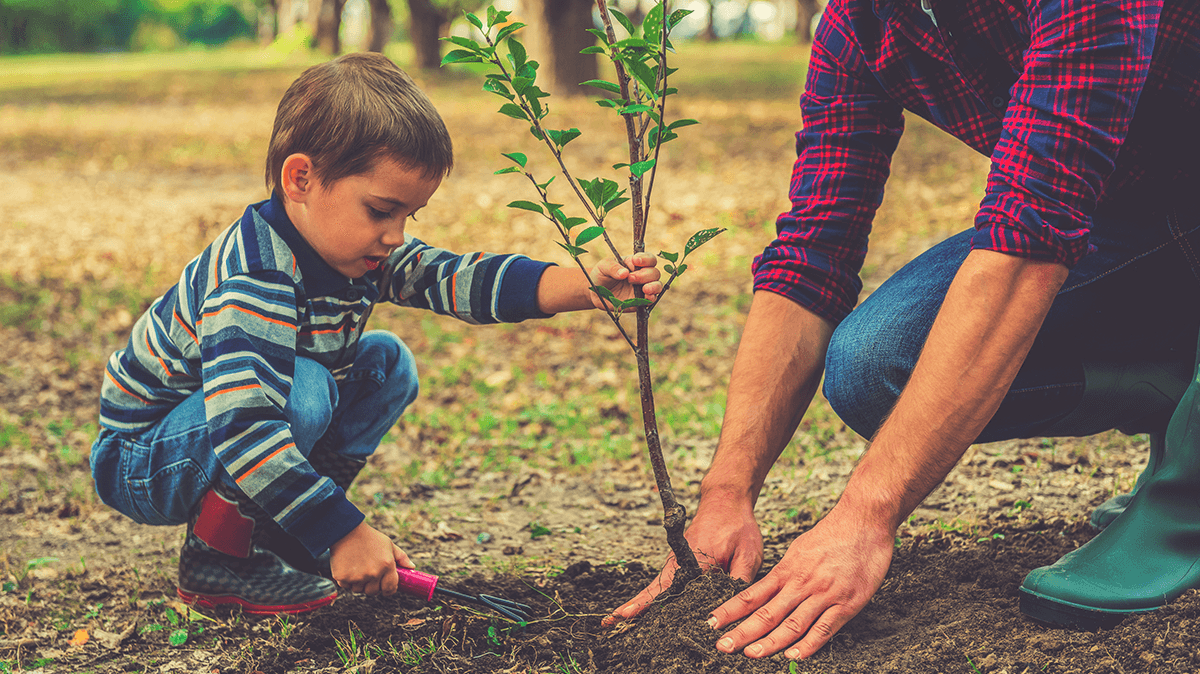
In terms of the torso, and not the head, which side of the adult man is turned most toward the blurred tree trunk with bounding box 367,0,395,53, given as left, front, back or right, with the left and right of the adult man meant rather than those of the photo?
right

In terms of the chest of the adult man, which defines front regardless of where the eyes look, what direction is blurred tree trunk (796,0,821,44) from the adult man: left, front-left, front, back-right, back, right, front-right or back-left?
back-right

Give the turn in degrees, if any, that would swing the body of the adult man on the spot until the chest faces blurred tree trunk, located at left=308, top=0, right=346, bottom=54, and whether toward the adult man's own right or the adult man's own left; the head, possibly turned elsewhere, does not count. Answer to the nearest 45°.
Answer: approximately 90° to the adult man's own right

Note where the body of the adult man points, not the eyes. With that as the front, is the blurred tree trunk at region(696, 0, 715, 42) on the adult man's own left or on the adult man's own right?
on the adult man's own right

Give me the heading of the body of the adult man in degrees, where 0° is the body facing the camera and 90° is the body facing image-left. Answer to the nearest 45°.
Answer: approximately 45°

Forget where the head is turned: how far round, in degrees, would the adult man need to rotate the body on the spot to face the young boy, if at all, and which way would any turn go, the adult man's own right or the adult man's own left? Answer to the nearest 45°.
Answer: approximately 45° to the adult man's own right

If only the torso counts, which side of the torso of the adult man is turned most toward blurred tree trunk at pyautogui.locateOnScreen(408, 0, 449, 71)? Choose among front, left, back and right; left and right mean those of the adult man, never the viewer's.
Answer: right
